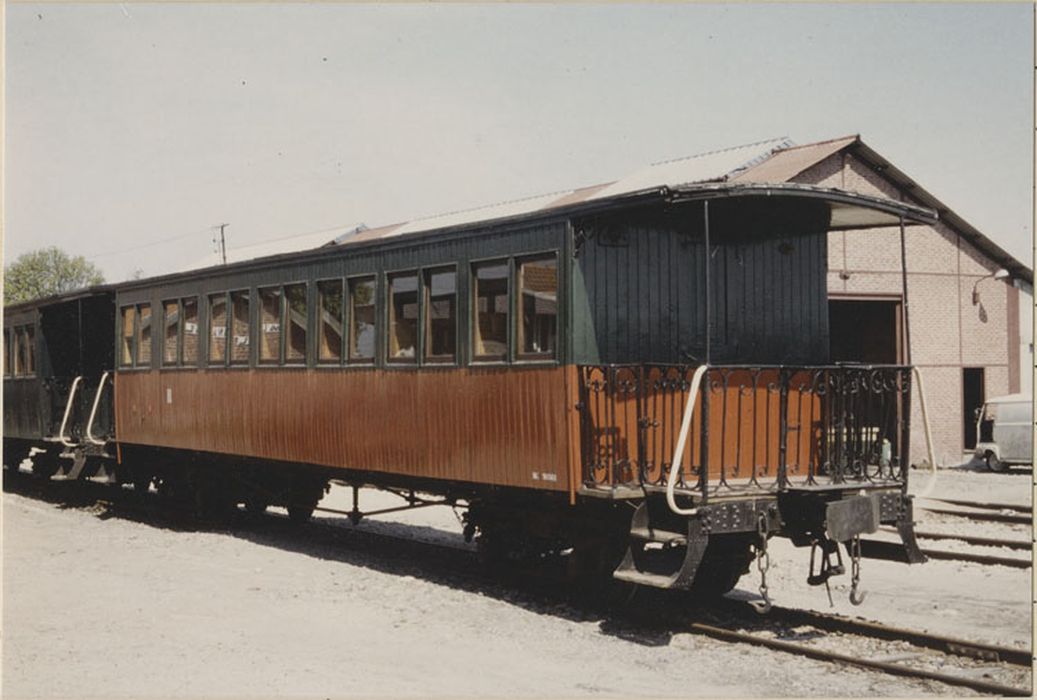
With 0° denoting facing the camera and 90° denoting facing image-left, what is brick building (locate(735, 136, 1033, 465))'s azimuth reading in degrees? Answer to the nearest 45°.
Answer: approximately 315°

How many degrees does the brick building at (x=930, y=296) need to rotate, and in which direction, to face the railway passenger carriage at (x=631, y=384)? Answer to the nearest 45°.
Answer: approximately 45° to its right

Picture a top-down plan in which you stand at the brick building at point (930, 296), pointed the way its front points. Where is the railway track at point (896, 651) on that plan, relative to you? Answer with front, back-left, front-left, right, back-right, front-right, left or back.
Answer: front-right

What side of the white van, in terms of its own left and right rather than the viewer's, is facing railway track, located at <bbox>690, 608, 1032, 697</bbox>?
left

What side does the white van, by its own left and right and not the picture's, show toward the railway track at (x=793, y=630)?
left

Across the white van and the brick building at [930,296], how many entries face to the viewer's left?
1

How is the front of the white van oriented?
to the viewer's left
